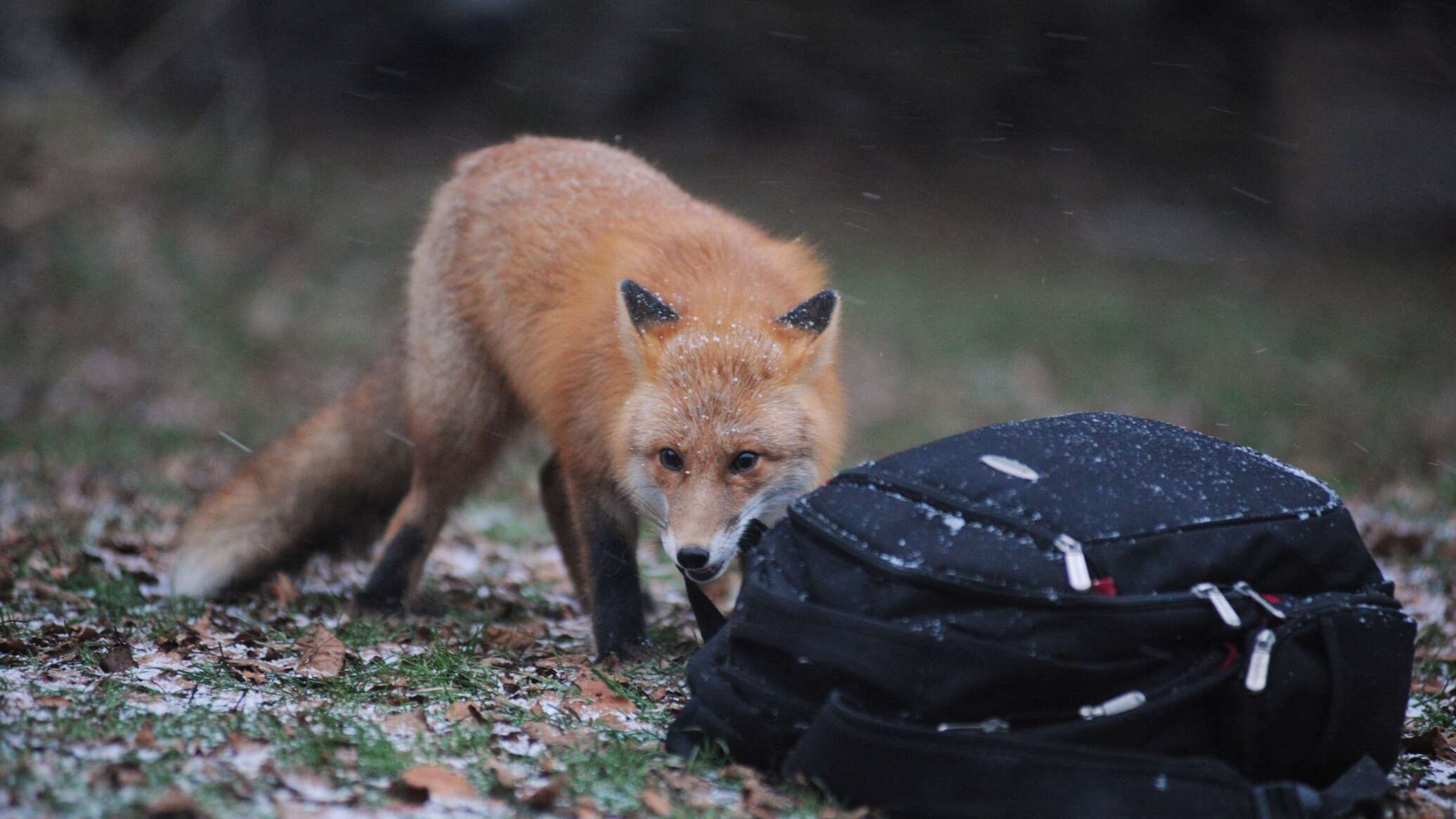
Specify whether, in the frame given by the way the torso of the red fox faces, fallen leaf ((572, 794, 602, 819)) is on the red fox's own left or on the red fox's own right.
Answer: on the red fox's own right

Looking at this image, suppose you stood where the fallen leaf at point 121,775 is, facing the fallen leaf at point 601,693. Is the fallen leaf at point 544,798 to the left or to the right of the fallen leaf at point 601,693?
right

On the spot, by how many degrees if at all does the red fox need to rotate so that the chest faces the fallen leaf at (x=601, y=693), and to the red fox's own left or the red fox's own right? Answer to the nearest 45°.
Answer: approximately 45° to the red fox's own right

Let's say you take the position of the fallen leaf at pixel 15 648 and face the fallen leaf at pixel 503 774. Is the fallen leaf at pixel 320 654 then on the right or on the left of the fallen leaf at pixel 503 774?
left

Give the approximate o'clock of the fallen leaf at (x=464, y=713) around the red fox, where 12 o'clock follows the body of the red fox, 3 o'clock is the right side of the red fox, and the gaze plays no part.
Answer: The fallen leaf is roughly at 2 o'clock from the red fox.

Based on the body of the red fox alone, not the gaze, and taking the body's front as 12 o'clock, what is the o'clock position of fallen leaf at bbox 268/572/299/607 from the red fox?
The fallen leaf is roughly at 5 o'clock from the red fox.

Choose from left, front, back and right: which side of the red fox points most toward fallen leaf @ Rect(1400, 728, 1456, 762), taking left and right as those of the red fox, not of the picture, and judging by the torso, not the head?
front

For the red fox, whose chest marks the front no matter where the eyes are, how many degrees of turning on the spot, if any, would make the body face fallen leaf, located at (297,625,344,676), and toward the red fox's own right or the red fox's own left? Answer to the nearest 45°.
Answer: approximately 90° to the red fox's own right

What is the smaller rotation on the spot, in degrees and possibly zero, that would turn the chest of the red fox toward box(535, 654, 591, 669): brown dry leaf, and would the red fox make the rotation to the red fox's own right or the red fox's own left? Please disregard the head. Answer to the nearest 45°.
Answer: approximately 45° to the red fox's own right

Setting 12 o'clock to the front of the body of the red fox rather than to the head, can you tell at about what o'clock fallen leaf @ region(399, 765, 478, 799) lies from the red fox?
The fallen leaf is roughly at 2 o'clock from the red fox.

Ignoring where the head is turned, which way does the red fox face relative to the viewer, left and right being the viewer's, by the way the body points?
facing the viewer and to the right of the viewer
